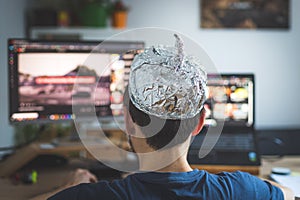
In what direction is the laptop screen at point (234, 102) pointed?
toward the camera

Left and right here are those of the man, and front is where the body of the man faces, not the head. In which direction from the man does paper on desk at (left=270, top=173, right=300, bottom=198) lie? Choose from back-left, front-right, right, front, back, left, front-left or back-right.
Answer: front-right

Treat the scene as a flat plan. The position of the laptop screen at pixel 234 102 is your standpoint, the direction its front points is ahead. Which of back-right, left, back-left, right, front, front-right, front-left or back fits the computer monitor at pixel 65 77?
right

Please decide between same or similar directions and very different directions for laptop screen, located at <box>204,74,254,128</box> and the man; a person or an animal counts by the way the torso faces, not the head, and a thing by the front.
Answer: very different directions

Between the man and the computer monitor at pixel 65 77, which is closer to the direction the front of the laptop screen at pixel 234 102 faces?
the man

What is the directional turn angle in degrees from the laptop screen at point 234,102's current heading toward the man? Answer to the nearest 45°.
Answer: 0° — it already faces them

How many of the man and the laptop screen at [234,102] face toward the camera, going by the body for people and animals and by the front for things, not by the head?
1

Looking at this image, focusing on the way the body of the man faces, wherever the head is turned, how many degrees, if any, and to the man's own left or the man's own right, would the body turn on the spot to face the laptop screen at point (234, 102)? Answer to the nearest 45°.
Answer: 0° — they already face it

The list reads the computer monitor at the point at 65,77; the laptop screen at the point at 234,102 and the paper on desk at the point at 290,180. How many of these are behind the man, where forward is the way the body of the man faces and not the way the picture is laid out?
0

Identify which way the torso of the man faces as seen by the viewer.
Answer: away from the camera

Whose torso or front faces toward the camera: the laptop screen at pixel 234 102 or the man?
the laptop screen

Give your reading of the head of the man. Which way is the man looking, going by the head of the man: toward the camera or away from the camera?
away from the camera

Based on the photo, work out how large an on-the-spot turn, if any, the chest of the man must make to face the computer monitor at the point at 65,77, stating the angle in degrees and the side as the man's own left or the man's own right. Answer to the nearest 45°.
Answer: approximately 45° to the man's own left
